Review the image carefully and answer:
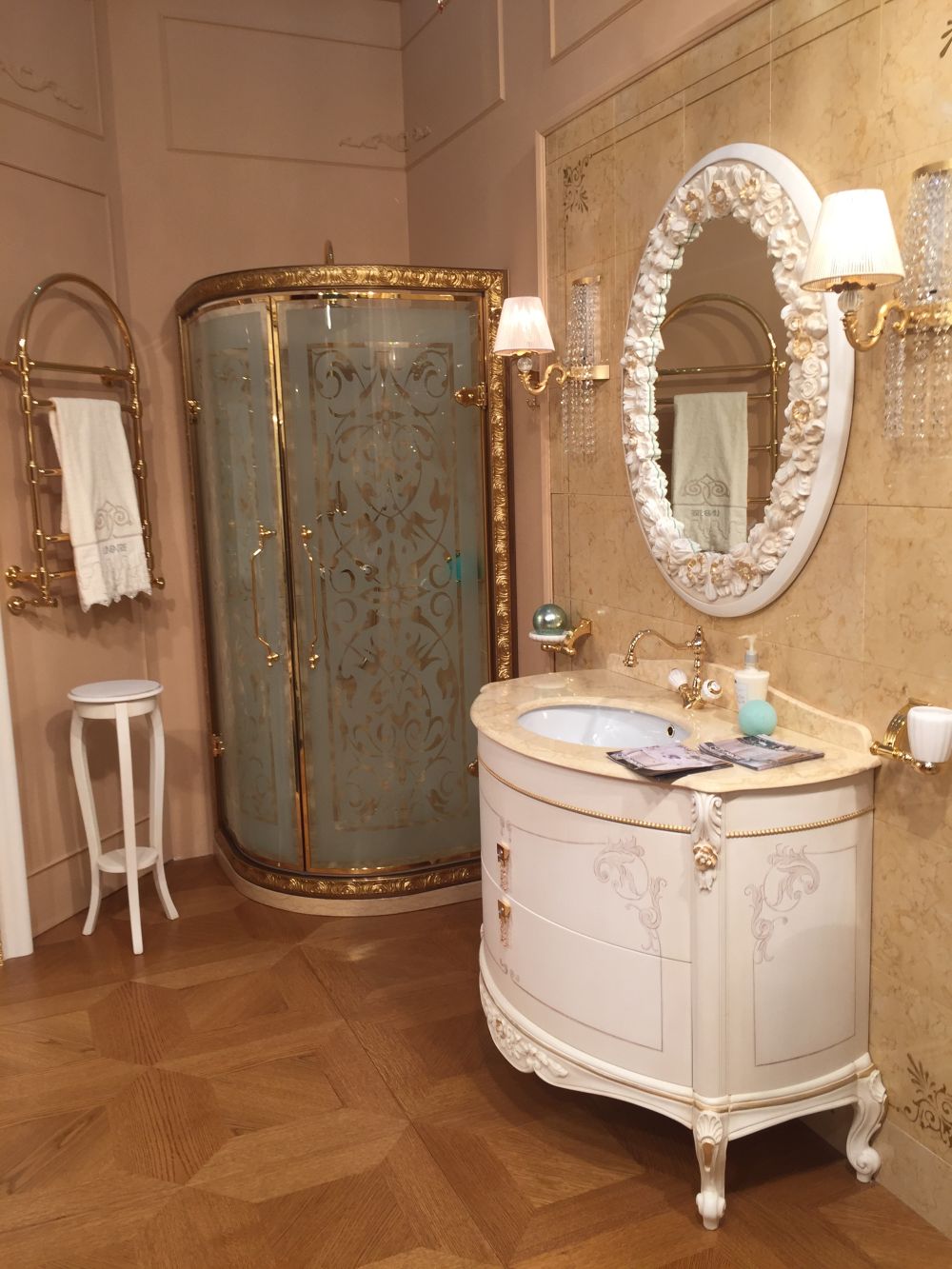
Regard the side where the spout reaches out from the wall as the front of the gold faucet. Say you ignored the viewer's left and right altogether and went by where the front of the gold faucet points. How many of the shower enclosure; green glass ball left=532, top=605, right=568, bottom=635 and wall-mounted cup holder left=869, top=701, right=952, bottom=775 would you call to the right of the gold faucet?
2

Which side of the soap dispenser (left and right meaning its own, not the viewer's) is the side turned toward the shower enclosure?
right

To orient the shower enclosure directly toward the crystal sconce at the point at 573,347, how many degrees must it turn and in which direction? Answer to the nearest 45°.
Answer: approximately 90° to its left

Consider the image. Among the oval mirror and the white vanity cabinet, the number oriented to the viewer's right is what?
0

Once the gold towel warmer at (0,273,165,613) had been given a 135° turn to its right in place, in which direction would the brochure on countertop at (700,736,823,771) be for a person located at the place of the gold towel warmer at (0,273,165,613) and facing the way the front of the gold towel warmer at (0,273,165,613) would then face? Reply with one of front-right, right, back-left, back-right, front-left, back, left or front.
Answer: back-left

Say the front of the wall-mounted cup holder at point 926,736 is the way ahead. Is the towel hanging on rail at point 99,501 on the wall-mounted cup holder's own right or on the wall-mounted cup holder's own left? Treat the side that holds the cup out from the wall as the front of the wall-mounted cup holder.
on the wall-mounted cup holder's own right

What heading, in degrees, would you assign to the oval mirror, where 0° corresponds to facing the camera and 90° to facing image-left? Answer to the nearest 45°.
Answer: approximately 45°

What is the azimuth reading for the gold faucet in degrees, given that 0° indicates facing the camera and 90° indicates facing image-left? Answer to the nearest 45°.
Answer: approximately 45°

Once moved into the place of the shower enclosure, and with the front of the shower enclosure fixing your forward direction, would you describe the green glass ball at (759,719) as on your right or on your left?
on your left

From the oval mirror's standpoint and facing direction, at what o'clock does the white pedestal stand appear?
The white pedestal stand is roughly at 2 o'clock from the oval mirror.

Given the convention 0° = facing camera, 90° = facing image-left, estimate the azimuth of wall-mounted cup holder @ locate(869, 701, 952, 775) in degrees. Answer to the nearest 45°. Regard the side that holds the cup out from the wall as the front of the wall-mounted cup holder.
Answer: approximately 45°
